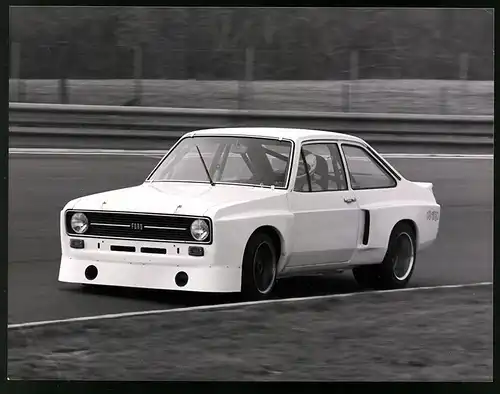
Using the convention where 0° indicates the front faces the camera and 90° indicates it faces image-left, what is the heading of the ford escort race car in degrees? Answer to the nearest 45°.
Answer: approximately 45°

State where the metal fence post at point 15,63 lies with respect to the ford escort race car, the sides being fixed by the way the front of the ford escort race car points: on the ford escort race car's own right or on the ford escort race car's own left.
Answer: on the ford escort race car's own right
